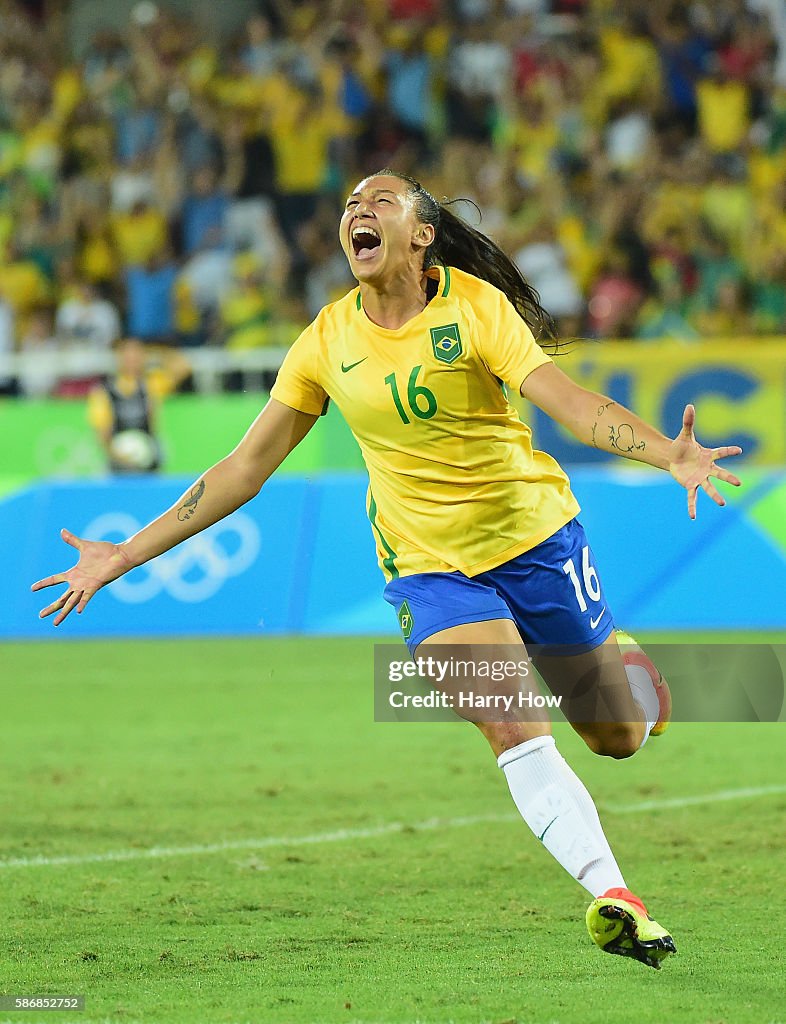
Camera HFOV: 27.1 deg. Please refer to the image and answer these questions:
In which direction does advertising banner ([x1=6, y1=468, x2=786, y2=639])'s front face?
toward the camera

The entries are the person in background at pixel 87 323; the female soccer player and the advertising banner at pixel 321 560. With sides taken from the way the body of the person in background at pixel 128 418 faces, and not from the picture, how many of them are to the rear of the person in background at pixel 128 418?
1

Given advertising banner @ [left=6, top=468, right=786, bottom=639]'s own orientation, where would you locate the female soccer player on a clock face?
The female soccer player is roughly at 12 o'clock from the advertising banner.

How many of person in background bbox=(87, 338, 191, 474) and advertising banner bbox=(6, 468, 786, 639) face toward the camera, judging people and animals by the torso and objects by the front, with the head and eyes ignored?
2

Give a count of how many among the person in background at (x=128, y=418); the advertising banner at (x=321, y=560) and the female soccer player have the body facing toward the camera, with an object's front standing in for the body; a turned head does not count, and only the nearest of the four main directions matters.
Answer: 3

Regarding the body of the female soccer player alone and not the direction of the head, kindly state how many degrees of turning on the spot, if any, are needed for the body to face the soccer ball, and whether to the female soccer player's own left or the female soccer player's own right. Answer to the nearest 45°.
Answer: approximately 180°

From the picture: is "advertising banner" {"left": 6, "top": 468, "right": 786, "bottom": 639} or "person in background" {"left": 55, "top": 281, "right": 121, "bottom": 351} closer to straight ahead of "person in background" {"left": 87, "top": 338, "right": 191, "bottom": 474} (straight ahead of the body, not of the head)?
the advertising banner

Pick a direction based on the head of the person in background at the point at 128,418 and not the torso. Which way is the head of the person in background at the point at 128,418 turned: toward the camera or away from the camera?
toward the camera

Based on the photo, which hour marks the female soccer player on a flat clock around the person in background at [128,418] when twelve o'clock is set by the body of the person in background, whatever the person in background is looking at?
The female soccer player is roughly at 12 o'clock from the person in background.

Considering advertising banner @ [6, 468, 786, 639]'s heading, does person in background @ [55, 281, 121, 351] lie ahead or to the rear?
to the rear

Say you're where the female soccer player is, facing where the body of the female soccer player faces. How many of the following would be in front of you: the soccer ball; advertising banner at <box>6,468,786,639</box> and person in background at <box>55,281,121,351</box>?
0

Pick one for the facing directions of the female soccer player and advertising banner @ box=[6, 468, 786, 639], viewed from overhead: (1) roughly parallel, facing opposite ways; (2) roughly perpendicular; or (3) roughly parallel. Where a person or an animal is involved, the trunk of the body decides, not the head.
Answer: roughly parallel

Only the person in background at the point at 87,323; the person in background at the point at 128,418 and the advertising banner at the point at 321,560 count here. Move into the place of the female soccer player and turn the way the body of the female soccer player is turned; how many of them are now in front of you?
0

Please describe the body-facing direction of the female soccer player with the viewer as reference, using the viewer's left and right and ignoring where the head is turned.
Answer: facing the viewer

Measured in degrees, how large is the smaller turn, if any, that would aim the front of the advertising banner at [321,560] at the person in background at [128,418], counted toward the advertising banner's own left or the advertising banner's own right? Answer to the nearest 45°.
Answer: approximately 135° to the advertising banner's own right

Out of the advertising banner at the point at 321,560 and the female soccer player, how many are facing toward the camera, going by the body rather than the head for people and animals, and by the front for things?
2

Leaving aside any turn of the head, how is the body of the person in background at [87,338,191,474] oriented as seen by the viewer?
toward the camera

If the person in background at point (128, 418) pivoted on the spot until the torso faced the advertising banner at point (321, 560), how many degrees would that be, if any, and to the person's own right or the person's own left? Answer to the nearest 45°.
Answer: approximately 45° to the person's own left
